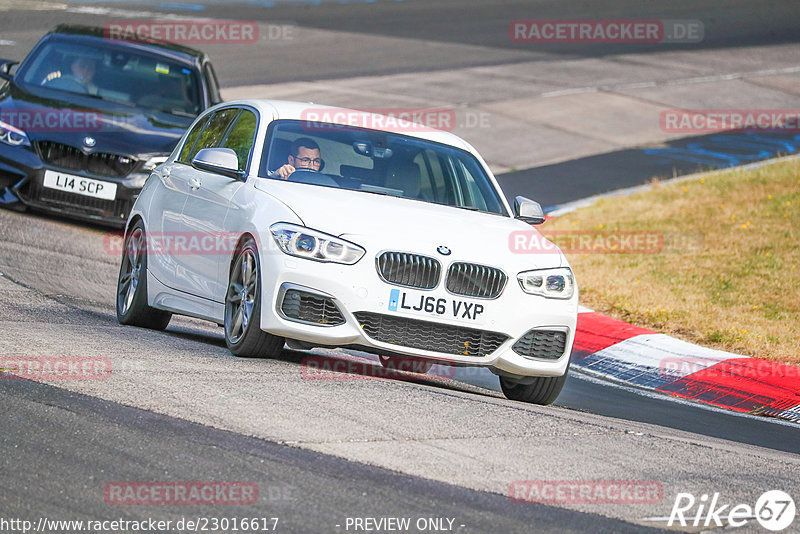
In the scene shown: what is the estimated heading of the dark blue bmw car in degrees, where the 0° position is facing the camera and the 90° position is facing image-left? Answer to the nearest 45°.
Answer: approximately 0°

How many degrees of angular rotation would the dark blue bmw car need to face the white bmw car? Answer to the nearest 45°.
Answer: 0° — it already faces it
